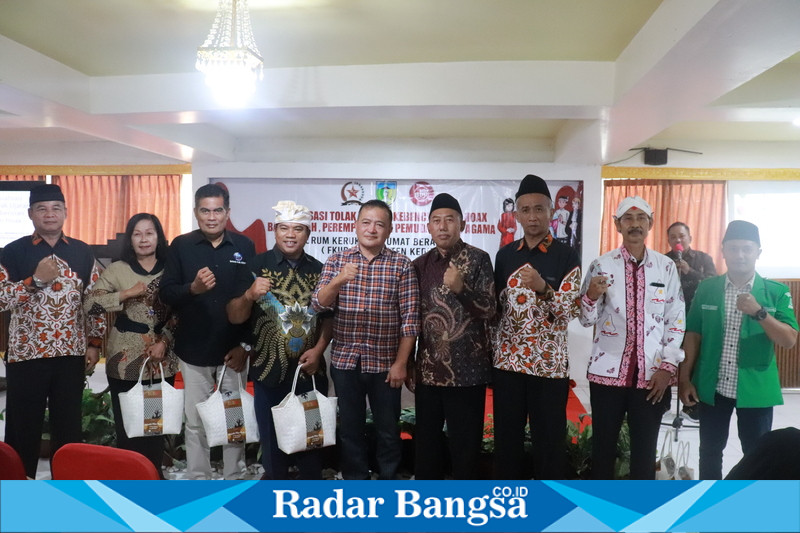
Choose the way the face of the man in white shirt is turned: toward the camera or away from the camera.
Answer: toward the camera

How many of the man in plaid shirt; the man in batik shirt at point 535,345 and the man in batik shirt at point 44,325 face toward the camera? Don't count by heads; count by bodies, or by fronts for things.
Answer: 3

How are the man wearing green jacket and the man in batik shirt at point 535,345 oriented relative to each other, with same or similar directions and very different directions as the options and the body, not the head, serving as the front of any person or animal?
same or similar directions

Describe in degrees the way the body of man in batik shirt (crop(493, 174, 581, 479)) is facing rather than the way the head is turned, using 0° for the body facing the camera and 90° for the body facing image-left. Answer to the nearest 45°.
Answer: approximately 0°

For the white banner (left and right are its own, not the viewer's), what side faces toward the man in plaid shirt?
front

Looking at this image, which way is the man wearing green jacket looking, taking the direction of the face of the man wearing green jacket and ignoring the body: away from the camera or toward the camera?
toward the camera

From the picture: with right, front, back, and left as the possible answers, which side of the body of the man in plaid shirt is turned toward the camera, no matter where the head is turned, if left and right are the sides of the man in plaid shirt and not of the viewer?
front

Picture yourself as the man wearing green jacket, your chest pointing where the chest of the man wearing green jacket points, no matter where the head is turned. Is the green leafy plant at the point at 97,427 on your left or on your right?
on your right

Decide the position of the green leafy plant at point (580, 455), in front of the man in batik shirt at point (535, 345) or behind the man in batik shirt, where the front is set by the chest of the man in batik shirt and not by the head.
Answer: behind

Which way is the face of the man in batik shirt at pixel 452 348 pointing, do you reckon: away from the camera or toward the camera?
toward the camera

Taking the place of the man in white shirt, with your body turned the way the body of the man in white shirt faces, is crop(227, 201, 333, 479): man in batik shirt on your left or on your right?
on your right

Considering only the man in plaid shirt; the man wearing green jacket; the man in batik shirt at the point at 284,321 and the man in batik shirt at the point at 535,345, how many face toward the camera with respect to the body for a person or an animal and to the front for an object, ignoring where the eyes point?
4

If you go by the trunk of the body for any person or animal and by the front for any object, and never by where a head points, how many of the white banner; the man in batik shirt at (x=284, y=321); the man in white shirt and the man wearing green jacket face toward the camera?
4

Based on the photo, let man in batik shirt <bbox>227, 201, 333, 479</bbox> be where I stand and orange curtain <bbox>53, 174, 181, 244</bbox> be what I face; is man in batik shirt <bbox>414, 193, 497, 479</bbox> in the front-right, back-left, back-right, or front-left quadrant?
back-right
